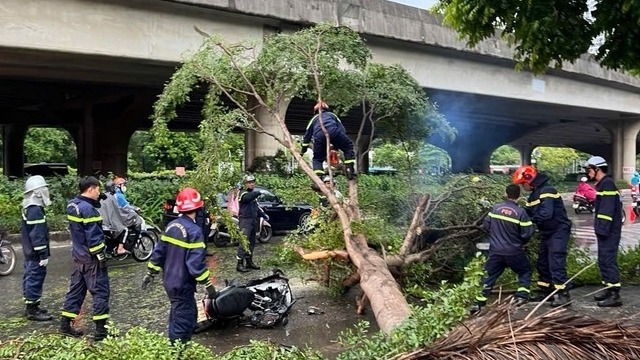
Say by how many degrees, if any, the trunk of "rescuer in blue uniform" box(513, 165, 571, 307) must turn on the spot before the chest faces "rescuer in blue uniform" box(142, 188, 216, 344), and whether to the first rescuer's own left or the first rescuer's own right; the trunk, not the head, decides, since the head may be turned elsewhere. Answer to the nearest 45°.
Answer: approximately 45° to the first rescuer's own left

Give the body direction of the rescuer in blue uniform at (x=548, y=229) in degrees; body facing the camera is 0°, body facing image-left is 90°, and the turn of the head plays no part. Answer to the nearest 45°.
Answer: approximately 90°

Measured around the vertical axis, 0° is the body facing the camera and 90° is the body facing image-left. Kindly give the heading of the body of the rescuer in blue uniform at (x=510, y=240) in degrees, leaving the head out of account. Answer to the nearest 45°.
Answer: approximately 180°

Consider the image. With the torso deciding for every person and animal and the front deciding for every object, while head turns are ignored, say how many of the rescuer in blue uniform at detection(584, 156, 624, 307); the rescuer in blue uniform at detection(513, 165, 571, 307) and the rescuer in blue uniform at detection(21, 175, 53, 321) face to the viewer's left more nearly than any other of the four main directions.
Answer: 2

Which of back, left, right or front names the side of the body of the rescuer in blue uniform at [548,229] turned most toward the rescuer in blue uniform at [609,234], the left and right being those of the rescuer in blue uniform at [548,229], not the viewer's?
back

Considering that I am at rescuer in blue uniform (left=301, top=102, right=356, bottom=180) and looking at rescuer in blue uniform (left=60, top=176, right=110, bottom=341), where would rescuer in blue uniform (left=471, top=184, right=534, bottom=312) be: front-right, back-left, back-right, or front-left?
back-left

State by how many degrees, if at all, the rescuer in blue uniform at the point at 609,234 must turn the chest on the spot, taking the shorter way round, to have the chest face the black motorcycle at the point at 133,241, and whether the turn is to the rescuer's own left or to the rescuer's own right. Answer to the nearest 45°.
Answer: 0° — they already face it

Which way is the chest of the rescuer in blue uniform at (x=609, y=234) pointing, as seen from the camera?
to the viewer's left

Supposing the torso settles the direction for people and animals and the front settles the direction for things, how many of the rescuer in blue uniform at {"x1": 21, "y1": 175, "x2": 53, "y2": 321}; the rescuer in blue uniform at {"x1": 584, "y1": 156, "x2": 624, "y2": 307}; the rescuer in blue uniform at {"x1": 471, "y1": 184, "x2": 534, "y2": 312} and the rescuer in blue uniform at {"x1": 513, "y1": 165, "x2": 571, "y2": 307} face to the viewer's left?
2
